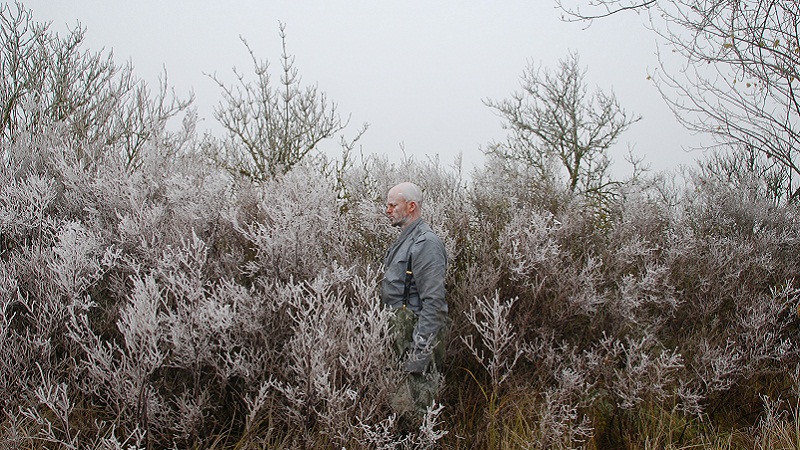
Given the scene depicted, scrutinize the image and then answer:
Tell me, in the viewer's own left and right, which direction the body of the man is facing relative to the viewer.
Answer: facing to the left of the viewer

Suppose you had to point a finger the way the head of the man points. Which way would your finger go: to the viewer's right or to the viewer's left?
to the viewer's left
